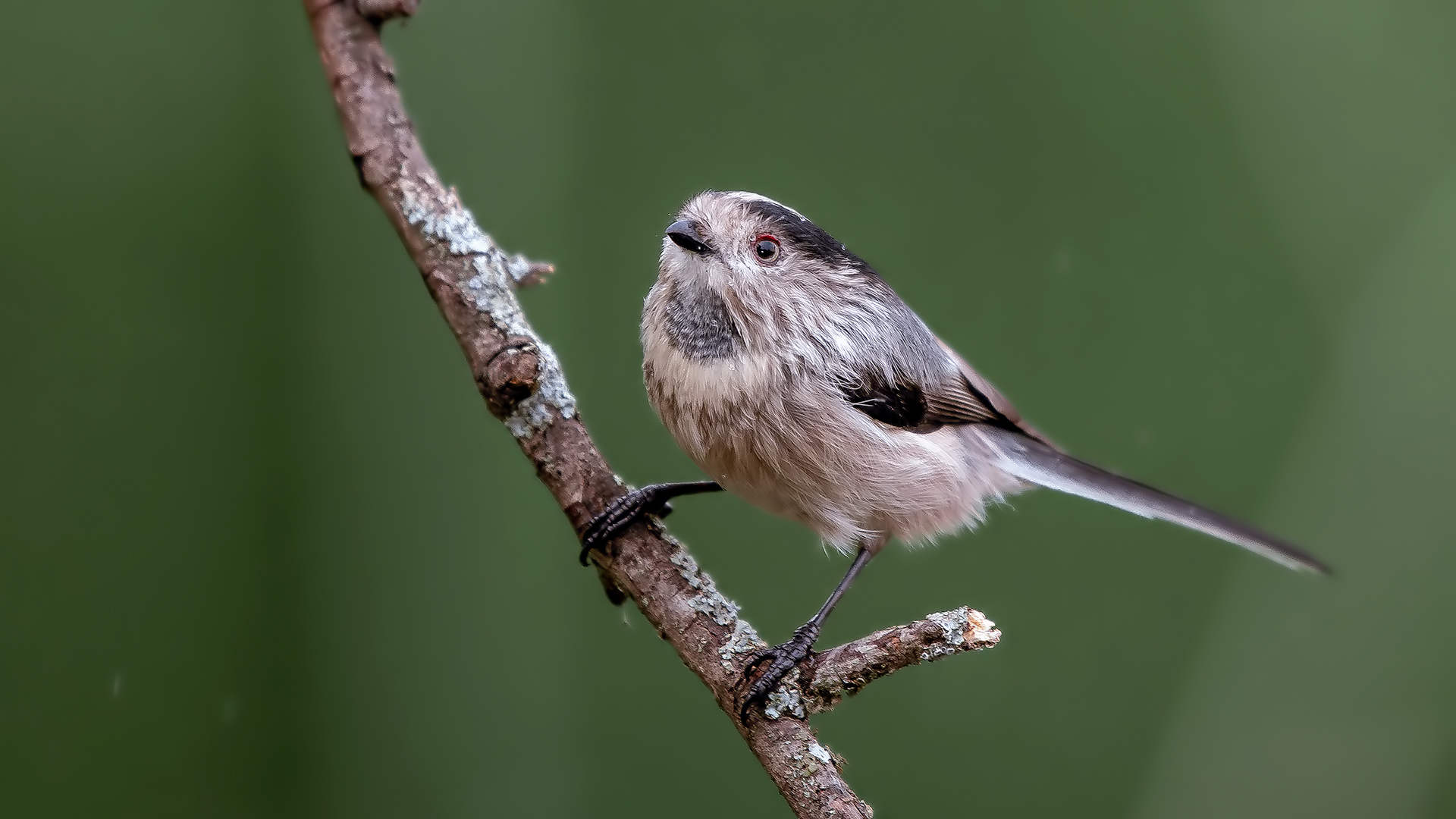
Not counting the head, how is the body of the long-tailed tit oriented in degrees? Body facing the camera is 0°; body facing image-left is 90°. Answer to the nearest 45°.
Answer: approximately 45°
